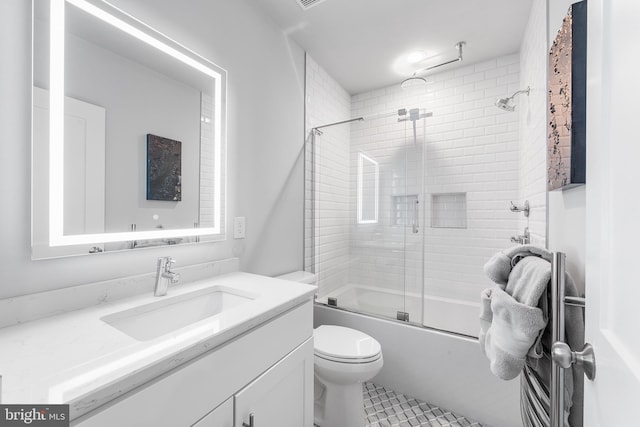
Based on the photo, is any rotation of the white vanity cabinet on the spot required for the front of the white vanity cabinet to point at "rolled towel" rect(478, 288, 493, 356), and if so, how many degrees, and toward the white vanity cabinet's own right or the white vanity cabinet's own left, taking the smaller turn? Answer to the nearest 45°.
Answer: approximately 45° to the white vanity cabinet's own left

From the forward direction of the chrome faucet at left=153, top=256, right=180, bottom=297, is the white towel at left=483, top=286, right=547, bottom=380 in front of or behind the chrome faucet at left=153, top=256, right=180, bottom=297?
in front

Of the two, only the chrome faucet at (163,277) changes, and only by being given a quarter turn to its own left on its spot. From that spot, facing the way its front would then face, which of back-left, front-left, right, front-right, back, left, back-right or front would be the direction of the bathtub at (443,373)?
front-right

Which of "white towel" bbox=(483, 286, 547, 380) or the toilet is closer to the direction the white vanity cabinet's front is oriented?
the white towel

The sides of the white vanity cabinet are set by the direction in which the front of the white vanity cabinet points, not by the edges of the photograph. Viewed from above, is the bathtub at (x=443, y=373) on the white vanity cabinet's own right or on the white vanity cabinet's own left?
on the white vanity cabinet's own left

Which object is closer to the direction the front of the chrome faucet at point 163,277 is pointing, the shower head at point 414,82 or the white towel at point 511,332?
the white towel

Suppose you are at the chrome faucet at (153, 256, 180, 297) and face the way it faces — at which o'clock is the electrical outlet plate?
The electrical outlet plate is roughly at 9 o'clock from the chrome faucet.

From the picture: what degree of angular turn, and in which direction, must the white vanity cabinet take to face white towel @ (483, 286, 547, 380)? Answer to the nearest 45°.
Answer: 0° — it already faces it

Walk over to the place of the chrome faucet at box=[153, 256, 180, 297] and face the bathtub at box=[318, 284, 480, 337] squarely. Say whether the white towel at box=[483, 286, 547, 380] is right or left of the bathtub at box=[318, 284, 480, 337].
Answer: right

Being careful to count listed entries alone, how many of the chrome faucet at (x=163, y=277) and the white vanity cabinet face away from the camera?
0

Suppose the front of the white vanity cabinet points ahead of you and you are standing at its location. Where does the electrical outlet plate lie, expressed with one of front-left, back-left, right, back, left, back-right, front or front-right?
back-left

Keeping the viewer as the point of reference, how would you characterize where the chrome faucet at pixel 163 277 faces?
facing the viewer and to the right of the viewer
